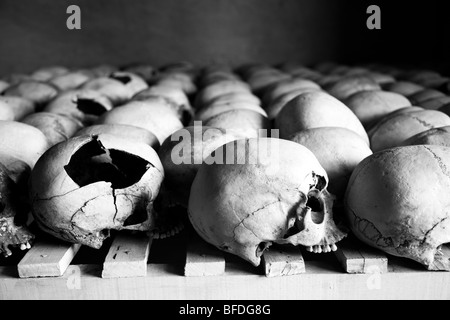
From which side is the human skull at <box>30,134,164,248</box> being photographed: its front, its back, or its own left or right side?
right

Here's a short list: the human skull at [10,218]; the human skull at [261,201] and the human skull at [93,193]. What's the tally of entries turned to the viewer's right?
3

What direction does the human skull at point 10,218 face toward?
to the viewer's right

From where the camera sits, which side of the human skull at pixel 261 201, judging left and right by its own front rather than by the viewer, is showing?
right

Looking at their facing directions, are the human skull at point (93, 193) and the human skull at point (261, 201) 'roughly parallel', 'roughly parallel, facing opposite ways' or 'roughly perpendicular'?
roughly parallel

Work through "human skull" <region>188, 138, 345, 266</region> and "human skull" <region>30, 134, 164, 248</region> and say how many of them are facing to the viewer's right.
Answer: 2
